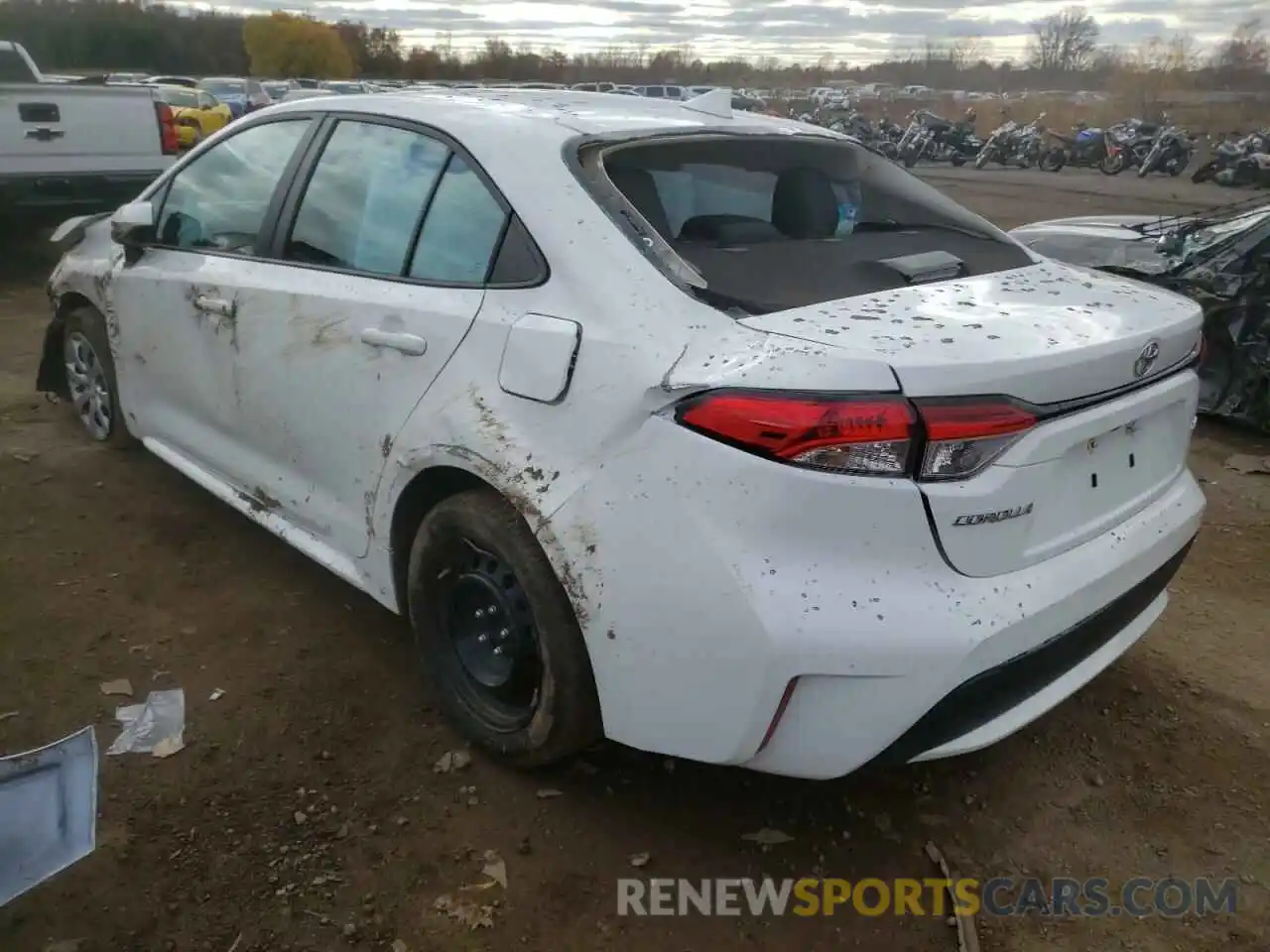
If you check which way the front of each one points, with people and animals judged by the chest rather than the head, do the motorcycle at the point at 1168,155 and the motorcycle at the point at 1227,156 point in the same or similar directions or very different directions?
same or similar directions

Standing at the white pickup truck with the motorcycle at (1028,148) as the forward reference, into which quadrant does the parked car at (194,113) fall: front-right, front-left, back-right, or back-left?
front-left

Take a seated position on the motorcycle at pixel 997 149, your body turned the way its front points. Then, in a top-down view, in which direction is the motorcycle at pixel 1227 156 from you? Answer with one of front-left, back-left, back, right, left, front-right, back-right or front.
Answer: left

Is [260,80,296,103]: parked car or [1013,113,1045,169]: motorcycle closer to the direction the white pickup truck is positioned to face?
the parked car

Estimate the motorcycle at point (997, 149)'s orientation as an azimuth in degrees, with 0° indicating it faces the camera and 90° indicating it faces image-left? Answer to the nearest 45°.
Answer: approximately 45°

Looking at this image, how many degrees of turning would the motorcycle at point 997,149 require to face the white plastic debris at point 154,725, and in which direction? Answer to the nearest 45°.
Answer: approximately 45° to its left

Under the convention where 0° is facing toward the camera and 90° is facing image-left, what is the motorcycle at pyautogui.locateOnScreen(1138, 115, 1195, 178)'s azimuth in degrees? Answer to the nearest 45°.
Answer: approximately 45°

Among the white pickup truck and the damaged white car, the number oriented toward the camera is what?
0

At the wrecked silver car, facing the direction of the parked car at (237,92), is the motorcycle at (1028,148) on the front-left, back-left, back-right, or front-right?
front-right

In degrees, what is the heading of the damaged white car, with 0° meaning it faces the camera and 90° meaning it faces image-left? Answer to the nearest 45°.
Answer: approximately 135°

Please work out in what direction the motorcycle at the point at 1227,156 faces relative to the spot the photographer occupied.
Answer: facing the viewer and to the left of the viewer

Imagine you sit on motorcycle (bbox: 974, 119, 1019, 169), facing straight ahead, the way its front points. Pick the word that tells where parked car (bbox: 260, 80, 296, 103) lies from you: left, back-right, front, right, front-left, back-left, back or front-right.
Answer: front-right

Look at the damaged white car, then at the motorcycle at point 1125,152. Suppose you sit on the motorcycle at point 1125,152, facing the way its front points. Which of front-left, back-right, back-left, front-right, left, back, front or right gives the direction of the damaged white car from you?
front-left

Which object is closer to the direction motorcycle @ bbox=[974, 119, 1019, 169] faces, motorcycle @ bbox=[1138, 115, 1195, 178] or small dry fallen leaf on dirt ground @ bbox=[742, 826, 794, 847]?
the small dry fallen leaf on dirt ground

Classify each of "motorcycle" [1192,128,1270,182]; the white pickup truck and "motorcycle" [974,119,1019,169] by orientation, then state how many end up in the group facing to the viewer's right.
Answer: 0

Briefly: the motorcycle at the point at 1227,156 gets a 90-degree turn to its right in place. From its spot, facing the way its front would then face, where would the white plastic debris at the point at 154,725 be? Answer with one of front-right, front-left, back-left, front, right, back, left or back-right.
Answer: back-left

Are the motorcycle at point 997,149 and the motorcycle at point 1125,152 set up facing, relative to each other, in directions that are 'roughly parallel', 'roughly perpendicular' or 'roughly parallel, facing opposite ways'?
roughly parallel
